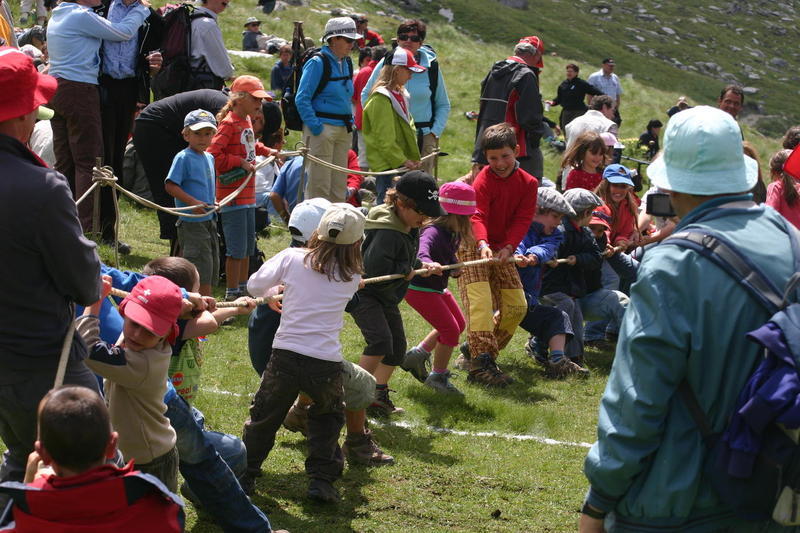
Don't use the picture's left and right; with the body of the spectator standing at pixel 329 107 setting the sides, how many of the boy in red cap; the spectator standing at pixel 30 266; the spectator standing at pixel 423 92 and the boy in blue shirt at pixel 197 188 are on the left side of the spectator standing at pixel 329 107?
1

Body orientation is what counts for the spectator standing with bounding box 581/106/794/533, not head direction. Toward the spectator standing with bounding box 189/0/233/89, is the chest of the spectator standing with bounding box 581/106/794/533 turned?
yes

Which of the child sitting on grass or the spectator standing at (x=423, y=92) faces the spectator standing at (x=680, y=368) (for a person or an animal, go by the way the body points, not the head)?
the spectator standing at (x=423, y=92)

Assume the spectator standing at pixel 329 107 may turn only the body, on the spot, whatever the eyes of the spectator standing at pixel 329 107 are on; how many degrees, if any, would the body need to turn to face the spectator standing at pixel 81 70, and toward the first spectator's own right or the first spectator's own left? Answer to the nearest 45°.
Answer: approximately 135° to the first spectator's own right

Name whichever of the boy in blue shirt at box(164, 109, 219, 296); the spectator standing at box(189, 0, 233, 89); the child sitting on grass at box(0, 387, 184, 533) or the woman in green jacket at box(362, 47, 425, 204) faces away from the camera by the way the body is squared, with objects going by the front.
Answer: the child sitting on grass

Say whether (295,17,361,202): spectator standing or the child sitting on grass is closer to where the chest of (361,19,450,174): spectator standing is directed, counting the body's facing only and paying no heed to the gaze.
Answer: the child sitting on grass

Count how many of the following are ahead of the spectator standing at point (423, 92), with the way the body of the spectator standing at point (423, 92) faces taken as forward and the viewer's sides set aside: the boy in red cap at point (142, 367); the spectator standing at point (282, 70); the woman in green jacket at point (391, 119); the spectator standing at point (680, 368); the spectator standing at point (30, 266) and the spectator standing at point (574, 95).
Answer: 4

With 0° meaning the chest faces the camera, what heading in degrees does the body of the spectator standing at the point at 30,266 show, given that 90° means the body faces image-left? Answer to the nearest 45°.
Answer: approximately 225°

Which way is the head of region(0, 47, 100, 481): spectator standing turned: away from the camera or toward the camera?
away from the camera

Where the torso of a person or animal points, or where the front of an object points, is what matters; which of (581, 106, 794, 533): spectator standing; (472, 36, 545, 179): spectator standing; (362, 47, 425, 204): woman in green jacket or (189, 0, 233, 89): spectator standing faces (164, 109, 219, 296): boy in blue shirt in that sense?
(581, 106, 794, 533): spectator standing

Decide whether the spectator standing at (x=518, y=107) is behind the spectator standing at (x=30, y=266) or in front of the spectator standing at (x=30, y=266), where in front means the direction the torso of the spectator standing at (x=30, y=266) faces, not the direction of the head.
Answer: in front

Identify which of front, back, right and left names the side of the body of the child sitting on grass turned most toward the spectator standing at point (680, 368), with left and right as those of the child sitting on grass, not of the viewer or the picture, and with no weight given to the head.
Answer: right

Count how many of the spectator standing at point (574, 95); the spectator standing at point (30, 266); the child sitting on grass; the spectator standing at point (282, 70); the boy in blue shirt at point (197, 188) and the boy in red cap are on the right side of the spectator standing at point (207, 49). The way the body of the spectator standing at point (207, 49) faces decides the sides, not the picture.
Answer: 4

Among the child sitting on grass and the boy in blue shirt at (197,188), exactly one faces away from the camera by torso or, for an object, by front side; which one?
the child sitting on grass

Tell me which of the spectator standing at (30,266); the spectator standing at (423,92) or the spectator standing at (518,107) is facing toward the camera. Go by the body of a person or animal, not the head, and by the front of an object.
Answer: the spectator standing at (423,92)

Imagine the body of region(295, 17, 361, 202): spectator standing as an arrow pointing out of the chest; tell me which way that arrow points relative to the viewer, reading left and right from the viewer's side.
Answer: facing the viewer and to the right of the viewer

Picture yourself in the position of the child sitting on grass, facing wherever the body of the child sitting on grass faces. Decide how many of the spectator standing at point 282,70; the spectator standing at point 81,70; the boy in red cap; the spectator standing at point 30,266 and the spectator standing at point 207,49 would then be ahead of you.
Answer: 5

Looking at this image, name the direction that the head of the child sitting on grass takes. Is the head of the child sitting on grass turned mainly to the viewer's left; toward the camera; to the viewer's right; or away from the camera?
away from the camera
